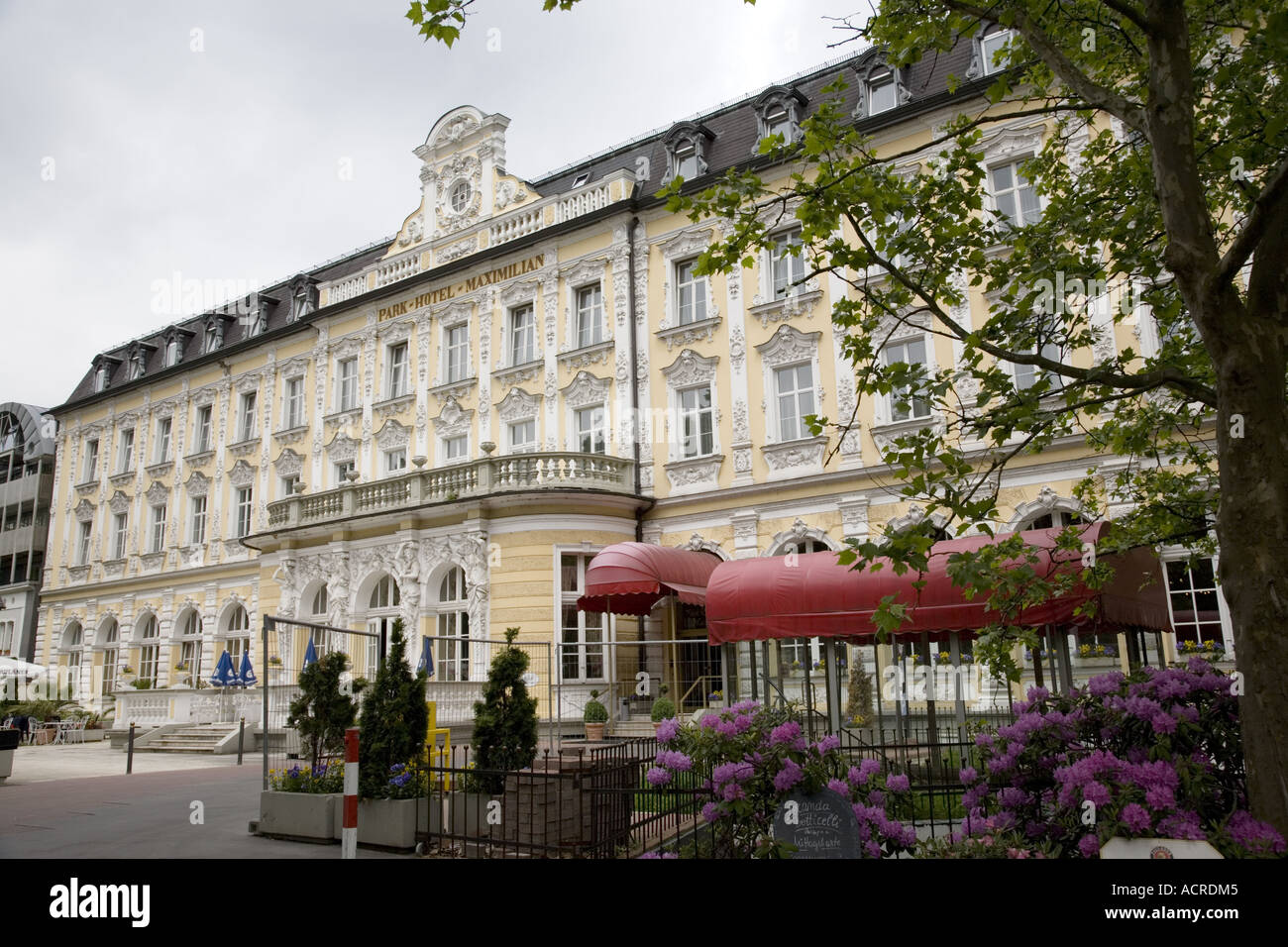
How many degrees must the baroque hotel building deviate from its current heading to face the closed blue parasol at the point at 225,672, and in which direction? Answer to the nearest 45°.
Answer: approximately 45° to its right

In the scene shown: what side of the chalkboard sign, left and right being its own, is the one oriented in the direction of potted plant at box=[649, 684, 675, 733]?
back

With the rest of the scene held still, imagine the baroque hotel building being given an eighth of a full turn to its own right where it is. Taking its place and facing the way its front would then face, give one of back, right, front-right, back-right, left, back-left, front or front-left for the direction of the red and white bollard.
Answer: left

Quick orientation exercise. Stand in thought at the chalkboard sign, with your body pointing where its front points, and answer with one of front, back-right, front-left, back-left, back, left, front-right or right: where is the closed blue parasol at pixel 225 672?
back-right

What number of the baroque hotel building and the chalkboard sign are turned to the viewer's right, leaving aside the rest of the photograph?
0

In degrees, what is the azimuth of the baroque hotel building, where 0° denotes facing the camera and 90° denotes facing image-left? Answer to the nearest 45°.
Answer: approximately 45°

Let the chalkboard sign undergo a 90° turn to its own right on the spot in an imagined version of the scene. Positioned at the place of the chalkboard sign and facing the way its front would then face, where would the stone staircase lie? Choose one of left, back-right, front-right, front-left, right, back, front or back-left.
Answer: front-right
